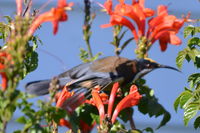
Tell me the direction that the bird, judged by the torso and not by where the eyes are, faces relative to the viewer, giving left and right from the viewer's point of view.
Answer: facing to the right of the viewer

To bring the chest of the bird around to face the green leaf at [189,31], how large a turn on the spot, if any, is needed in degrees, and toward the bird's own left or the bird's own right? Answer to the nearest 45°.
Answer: approximately 45° to the bird's own left
